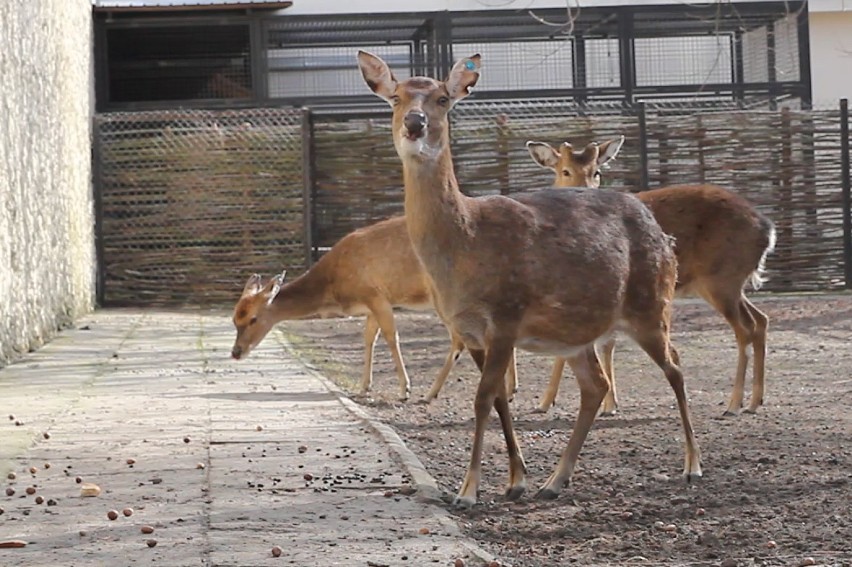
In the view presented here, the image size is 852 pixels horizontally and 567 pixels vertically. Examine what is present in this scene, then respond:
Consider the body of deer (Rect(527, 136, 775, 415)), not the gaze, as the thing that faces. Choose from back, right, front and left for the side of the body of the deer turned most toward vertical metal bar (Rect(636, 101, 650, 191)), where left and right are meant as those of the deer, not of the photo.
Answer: right

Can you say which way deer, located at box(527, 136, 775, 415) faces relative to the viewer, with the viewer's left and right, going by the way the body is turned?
facing to the left of the viewer

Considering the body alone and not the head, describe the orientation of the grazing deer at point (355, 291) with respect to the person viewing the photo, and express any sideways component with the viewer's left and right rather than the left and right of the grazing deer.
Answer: facing to the left of the viewer

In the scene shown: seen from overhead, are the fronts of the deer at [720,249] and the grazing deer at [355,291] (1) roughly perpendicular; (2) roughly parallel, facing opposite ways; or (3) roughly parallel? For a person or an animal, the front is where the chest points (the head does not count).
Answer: roughly parallel

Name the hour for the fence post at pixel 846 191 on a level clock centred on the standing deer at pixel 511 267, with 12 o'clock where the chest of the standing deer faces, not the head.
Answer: The fence post is roughly at 5 o'clock from the standing deer.

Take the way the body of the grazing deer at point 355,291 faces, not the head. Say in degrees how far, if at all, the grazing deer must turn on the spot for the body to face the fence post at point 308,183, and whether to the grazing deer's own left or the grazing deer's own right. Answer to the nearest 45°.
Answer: approximately 90° to the grazing deer's own right

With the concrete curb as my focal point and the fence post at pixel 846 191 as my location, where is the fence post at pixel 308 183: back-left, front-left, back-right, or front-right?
front-right

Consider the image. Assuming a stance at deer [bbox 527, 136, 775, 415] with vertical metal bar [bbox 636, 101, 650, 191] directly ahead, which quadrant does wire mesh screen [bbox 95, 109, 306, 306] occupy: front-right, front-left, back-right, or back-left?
front-left

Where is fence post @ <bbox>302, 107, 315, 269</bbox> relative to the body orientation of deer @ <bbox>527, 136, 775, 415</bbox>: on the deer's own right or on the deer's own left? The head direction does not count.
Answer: on the deer's own right
